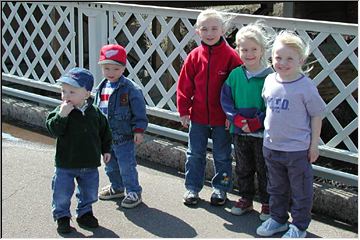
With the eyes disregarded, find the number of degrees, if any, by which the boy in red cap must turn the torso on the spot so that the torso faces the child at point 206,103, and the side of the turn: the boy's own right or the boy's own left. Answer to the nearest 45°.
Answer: approximately 135° to the boy's own left

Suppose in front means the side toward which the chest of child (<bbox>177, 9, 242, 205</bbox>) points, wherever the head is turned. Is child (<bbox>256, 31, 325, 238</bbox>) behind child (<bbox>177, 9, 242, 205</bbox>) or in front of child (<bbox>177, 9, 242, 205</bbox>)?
in front

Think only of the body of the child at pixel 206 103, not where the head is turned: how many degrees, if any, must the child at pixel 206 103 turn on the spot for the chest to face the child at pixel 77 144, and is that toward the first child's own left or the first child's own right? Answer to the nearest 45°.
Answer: approximately 45° to the first child's own right

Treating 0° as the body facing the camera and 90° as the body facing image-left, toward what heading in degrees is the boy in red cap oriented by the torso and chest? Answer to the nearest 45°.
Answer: approximately 45°

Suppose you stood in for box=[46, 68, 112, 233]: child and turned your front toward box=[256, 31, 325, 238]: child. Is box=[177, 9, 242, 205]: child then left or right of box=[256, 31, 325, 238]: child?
left

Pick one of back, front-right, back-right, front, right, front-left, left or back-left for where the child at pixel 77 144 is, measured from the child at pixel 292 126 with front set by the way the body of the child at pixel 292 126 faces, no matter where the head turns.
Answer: front-right

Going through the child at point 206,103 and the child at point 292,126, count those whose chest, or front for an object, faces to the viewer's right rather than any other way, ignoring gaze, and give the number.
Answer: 0

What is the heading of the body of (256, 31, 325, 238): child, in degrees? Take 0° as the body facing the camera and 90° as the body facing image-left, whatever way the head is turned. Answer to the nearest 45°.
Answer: approximately 45°

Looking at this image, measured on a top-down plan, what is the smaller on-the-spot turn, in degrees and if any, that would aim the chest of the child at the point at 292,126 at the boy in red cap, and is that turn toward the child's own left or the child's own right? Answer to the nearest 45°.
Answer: approximately 45° to the child's own right

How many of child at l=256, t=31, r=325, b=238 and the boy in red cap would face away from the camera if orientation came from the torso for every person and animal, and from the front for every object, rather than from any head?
0

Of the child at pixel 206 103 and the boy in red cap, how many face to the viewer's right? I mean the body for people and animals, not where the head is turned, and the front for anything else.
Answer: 0
